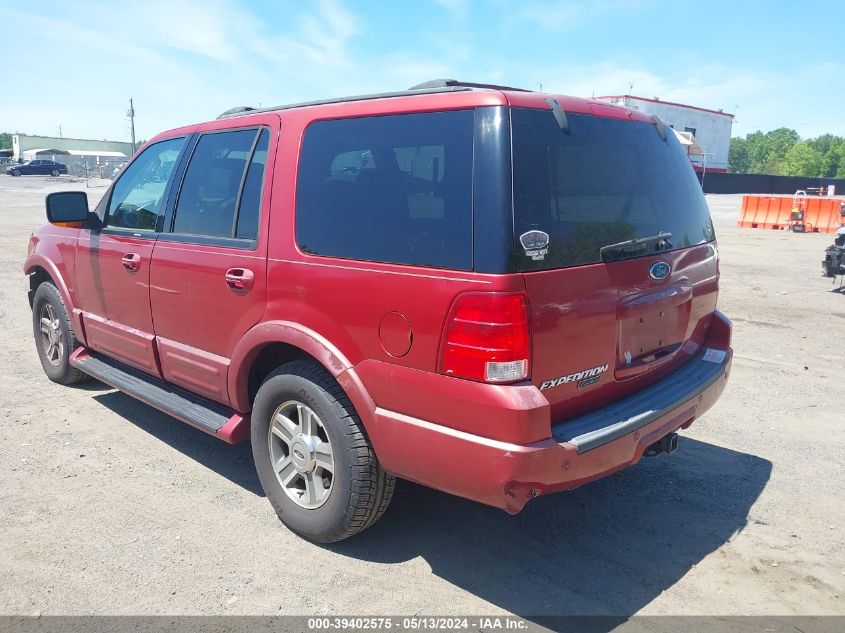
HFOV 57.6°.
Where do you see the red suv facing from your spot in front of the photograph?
facing away from the viewer and to the left of the viewer
